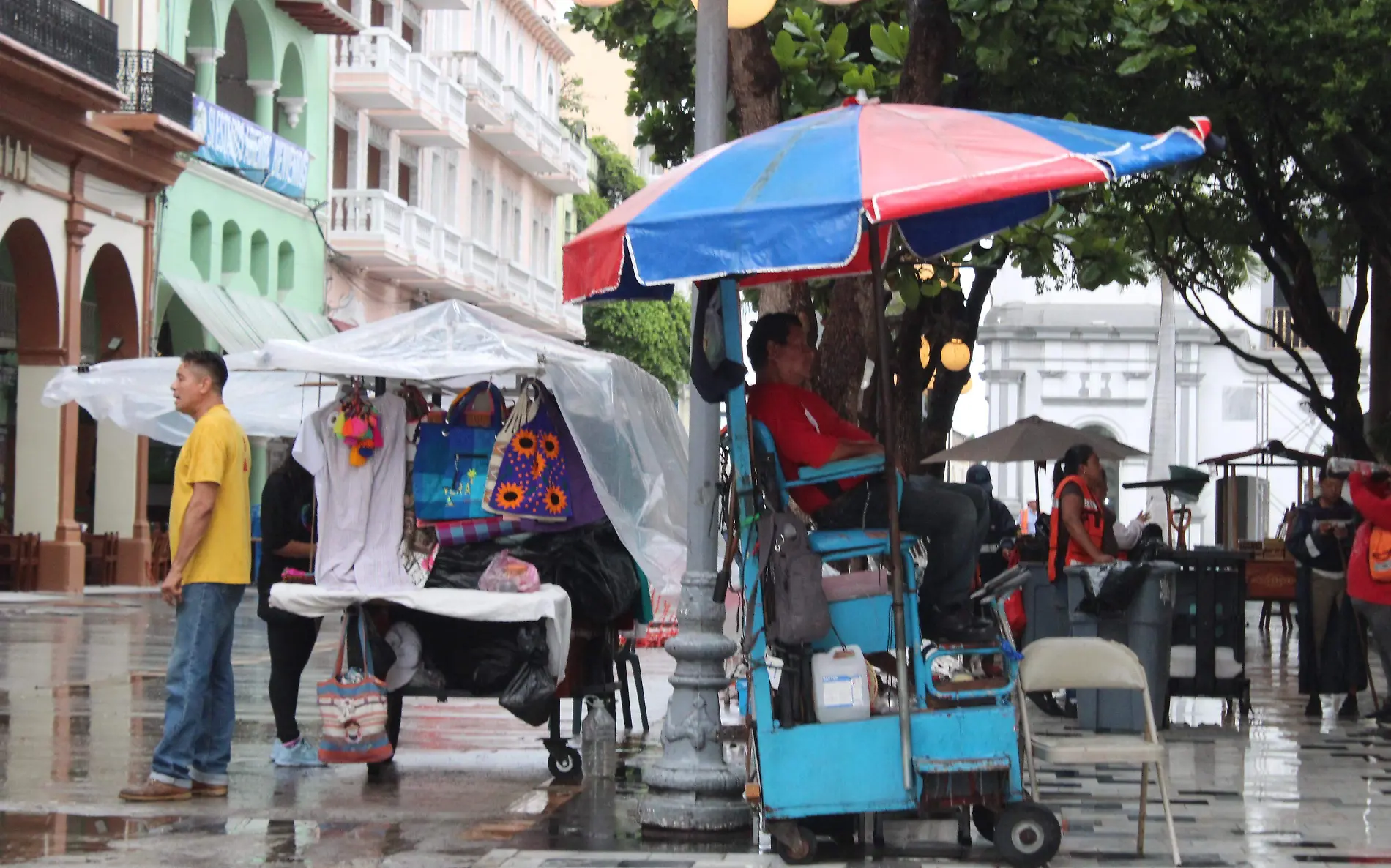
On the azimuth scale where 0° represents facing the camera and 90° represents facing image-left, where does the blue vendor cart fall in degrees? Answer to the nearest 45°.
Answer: approximately 270°

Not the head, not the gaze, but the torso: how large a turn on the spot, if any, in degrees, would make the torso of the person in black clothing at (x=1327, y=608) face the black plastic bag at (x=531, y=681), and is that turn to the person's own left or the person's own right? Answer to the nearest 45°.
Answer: approximately 45° to the person's own right

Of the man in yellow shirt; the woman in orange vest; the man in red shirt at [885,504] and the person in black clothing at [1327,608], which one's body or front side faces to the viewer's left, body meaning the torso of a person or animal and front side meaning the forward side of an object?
the man in yellow shirt

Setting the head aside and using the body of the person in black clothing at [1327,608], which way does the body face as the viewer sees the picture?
toward the camera

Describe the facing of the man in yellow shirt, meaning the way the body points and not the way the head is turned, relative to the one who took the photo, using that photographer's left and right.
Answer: facing to the left of the viewer

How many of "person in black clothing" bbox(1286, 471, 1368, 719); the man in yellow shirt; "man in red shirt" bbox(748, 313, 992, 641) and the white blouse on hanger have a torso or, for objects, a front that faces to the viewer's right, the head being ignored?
1

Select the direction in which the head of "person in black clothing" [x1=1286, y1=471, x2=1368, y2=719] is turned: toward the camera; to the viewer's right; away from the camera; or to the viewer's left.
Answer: toward the camera

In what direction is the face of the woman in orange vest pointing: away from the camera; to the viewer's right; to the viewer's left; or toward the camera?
to the viewer's right

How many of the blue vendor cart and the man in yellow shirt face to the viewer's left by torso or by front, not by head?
1

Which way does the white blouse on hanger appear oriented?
toward the camera

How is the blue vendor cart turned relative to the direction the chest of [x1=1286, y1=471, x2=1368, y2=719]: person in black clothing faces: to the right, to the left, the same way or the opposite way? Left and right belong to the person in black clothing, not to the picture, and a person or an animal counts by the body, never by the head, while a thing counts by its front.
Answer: to the left

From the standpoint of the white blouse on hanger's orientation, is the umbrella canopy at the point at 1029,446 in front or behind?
behind

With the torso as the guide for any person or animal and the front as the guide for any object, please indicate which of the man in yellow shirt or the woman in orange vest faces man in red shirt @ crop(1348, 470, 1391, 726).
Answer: the woman in orange vest

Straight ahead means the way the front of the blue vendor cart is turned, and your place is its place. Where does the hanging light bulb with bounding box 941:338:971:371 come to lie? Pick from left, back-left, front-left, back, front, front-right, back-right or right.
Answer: left

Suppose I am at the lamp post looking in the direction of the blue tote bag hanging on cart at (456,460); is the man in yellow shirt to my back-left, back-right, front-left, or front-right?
front-left
